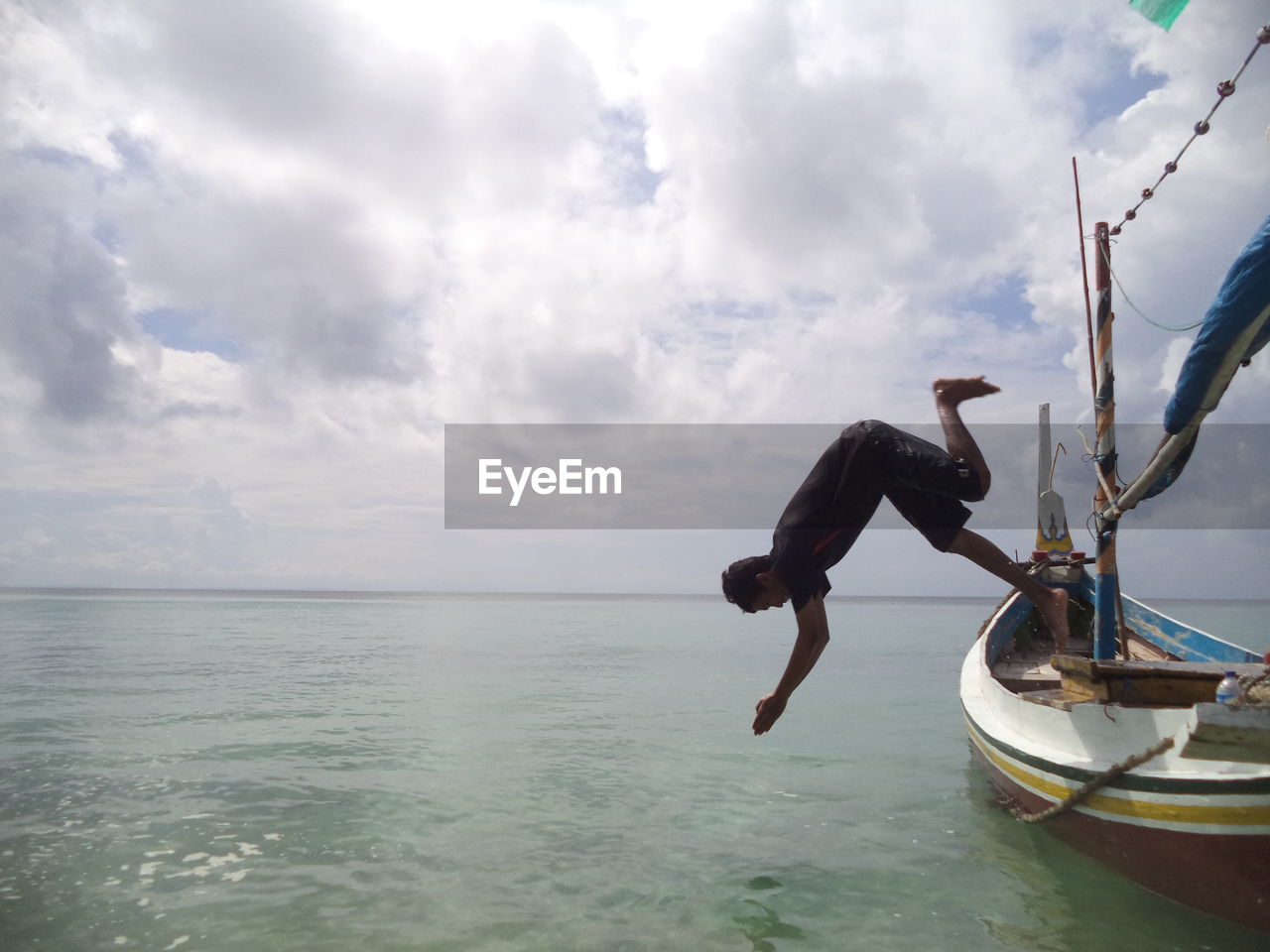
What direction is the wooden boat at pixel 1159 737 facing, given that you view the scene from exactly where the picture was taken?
facing away from the viewer and to the left of the viewer

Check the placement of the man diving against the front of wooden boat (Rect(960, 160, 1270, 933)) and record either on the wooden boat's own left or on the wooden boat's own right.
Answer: on the wooden boat's own left
